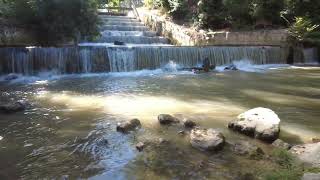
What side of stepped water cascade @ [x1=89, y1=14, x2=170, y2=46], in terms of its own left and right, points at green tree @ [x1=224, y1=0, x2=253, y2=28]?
left

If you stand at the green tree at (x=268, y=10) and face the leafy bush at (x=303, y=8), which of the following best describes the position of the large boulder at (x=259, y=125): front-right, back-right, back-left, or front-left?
back-right

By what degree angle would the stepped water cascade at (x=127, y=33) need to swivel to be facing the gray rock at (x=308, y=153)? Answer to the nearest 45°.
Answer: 0° — it already faces it

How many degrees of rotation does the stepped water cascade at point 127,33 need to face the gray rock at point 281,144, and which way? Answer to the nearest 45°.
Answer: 0° — it already faces it

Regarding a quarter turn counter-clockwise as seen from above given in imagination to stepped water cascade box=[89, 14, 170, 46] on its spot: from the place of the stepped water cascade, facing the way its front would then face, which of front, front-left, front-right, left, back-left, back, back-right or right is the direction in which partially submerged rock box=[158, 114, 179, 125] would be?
right

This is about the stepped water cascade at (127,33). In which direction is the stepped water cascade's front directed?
toward the camera

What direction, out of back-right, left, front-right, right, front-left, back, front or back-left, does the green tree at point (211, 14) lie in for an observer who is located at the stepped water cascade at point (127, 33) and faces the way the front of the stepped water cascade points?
left

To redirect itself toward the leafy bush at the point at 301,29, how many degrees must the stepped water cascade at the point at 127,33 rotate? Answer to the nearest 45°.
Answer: approximately 90° to its left

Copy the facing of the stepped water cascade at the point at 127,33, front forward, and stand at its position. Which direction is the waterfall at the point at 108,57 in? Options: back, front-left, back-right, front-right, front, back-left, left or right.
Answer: front

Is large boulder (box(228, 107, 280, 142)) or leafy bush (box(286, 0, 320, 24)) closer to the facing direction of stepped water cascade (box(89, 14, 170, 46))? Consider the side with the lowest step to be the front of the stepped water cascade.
the large boulder

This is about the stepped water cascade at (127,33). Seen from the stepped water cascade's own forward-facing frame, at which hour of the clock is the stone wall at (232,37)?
The stone wall is roughly at 10 o'clock from the stepped water cascade.

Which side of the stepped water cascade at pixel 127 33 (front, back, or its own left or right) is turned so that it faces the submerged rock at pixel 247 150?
front

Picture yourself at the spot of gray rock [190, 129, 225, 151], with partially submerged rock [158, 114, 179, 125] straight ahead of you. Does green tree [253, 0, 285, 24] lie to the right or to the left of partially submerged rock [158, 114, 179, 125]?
right
